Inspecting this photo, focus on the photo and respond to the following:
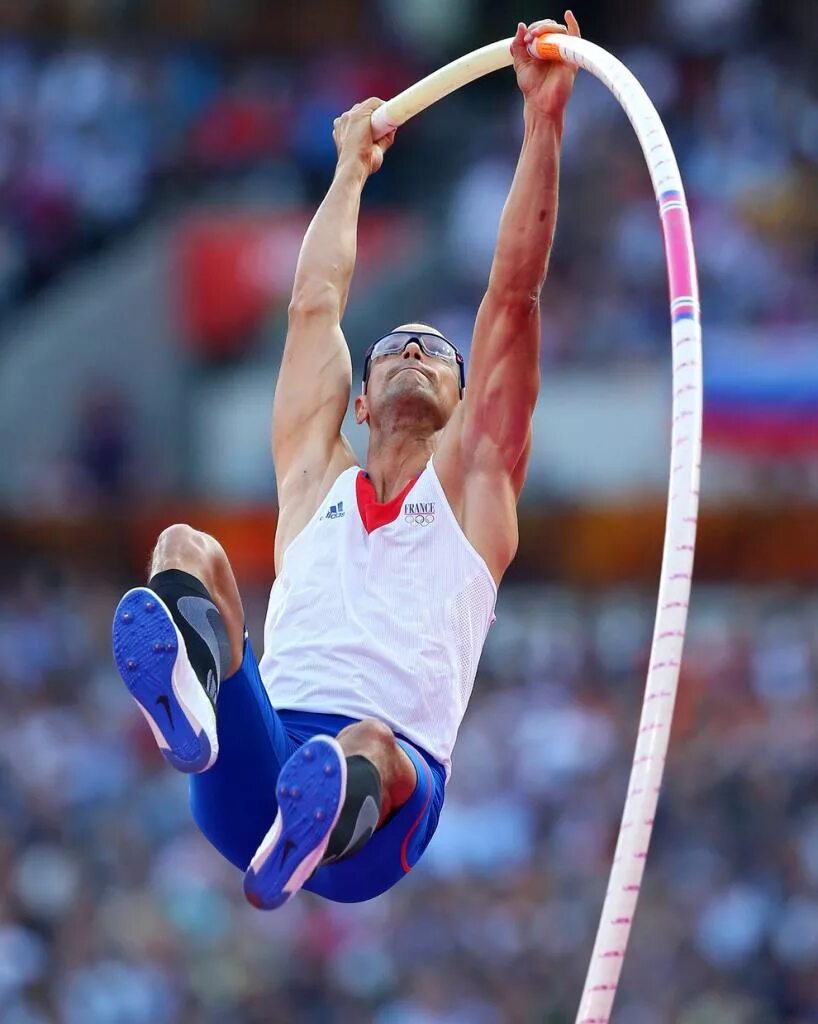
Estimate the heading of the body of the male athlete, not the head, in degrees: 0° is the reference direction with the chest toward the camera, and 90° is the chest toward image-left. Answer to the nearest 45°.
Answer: approximately 0°

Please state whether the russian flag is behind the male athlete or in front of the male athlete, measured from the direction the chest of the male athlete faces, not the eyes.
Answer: behind

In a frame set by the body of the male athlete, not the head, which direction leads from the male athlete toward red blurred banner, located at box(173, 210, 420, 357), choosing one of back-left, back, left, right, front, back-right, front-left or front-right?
back

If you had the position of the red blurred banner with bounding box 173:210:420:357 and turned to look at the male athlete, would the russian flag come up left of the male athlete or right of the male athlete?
left

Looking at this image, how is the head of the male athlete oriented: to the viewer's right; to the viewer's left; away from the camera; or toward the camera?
toward the camera
